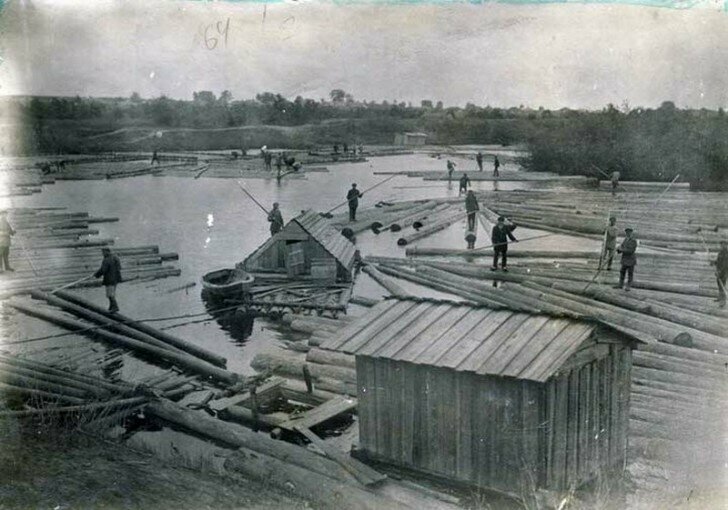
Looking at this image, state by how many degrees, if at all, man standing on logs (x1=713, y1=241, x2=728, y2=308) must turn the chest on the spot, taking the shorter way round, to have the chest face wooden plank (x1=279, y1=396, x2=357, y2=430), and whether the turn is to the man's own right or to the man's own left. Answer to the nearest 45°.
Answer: approximately 45° to the man's own left

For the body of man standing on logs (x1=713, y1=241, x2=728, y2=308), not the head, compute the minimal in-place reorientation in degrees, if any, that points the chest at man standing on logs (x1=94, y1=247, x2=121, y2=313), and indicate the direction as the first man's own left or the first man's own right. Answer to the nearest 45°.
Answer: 0° — they already face them

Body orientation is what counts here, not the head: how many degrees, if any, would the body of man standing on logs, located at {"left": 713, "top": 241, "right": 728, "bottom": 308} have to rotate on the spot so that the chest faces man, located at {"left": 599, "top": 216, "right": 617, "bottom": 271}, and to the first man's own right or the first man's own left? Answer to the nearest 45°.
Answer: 0° — they already face them

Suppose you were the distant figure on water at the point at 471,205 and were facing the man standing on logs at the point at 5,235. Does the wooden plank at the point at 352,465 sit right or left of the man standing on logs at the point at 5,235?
left

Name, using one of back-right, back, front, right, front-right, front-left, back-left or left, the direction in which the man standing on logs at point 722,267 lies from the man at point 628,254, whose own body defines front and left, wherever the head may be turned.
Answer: back-left

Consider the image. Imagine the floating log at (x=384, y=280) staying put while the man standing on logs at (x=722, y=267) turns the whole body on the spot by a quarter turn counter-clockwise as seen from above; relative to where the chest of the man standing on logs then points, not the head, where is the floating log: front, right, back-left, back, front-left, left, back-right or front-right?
right

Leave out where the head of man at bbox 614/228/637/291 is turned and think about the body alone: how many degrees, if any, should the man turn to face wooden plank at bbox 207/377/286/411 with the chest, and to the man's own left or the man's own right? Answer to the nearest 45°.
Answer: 0° — they already face it

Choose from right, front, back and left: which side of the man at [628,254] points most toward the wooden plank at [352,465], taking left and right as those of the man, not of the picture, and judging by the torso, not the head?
front

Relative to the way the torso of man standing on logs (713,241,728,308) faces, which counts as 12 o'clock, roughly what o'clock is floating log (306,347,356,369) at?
The floating log is roughly at 11 o'clock from the man standing on logs.

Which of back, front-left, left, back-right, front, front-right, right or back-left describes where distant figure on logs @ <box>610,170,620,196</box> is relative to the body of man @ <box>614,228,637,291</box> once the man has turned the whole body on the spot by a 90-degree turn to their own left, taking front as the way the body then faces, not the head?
back-left

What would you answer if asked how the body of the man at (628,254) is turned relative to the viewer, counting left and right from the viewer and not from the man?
facing the viewer and to the left of the viewer

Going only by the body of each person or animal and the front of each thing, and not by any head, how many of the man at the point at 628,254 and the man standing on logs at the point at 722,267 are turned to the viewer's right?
0

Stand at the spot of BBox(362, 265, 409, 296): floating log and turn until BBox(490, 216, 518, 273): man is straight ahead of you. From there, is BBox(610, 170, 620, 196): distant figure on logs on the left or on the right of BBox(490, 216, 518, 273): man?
left

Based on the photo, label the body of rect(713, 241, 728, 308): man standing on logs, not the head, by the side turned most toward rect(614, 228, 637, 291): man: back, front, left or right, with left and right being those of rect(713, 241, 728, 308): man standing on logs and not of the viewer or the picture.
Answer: front

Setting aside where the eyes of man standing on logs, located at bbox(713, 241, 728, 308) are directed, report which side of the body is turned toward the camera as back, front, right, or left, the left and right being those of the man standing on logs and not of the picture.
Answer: left
